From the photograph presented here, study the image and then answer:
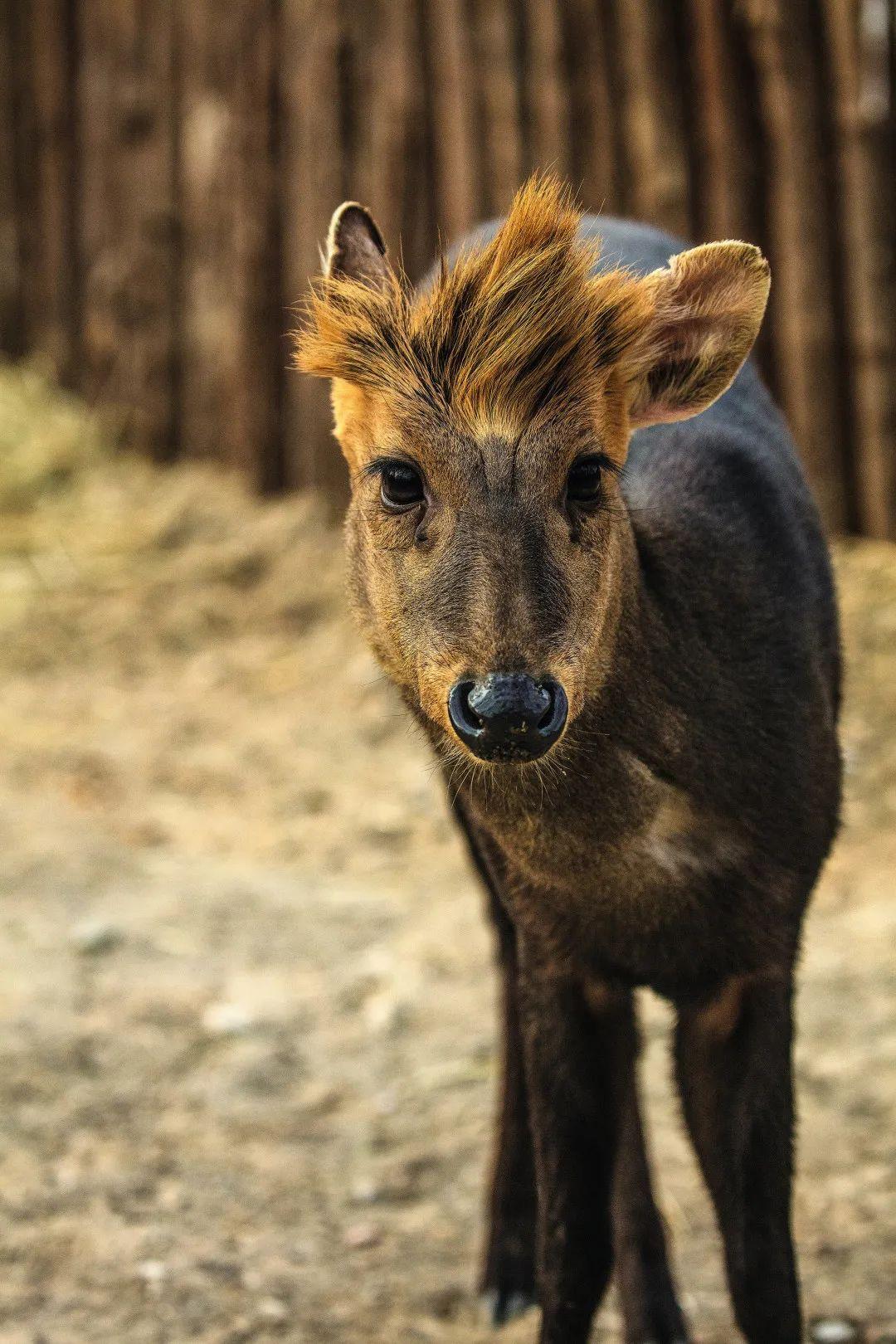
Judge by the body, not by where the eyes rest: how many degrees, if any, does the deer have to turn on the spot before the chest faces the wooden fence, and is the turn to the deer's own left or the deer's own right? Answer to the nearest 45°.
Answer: approximately 180°

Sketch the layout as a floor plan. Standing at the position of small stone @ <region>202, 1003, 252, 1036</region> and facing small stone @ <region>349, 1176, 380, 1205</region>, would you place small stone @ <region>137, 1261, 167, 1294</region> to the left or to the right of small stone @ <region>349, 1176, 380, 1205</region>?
right

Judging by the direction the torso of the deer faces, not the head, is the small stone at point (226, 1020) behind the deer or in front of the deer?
behind

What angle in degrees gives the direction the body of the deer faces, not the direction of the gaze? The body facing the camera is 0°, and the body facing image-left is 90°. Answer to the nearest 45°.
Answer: approximately 0°
